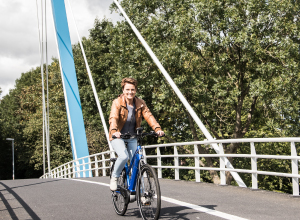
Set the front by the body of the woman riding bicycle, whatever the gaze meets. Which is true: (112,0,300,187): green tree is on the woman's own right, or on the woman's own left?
on the woman's own left

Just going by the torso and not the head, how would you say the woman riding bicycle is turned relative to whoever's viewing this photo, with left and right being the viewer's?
facing the viewer and to the right of the viewer

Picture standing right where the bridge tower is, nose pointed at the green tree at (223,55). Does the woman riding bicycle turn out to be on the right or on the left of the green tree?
right

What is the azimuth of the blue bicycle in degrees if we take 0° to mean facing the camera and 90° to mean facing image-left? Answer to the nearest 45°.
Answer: approximately 315°
